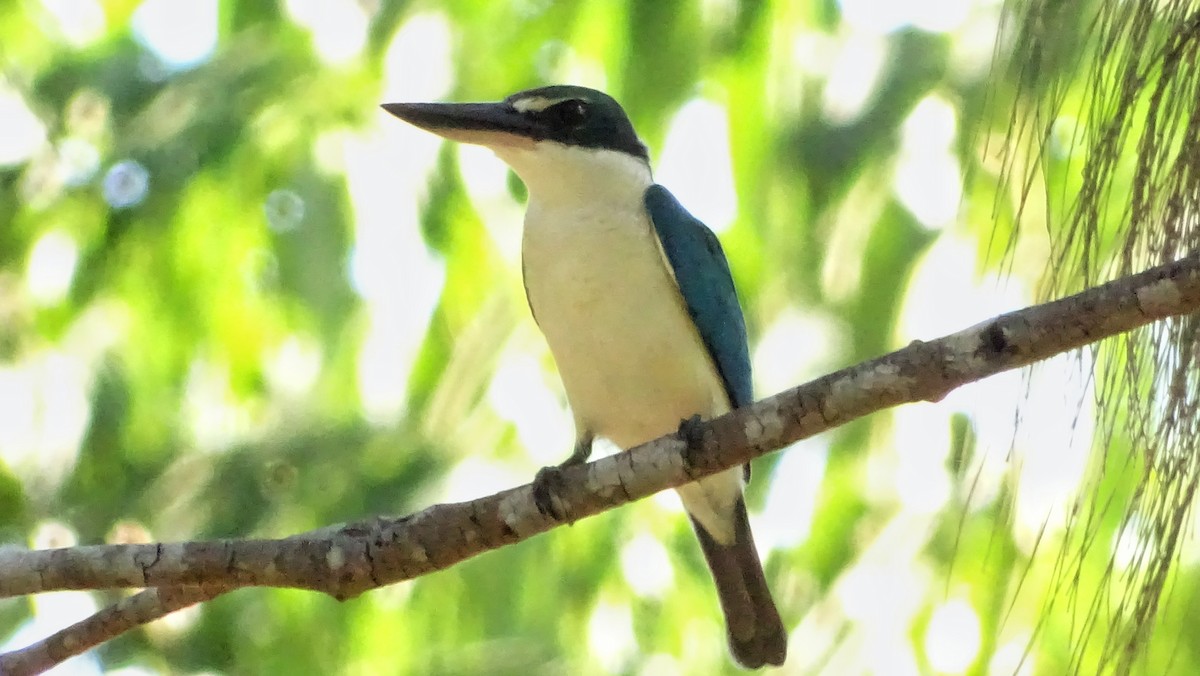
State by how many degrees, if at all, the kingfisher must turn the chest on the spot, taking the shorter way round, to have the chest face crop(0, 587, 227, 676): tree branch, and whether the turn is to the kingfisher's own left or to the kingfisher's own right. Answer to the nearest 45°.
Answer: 0° — it already faces it

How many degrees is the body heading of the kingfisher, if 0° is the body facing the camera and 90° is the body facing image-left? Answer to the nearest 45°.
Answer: approximately 45°
